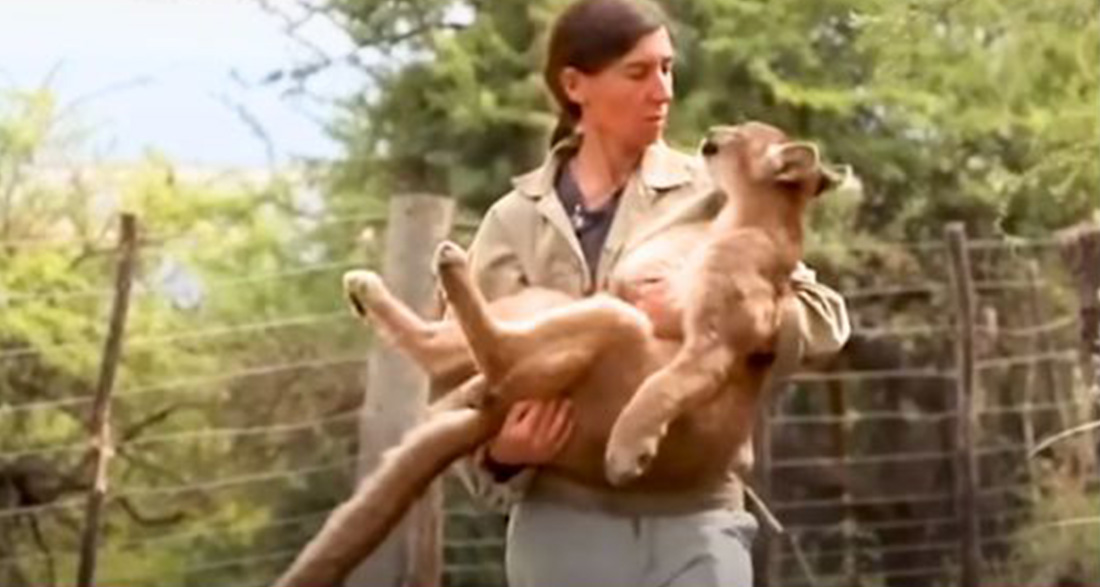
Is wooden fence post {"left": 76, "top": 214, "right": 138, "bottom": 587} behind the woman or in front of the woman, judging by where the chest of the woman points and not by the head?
behind

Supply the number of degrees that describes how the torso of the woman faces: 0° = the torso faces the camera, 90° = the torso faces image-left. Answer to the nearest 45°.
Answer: approximately 0°

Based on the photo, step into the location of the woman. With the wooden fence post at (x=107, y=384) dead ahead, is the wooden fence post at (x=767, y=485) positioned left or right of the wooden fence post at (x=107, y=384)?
right

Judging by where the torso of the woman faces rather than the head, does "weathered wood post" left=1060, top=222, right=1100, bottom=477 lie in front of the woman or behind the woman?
behind

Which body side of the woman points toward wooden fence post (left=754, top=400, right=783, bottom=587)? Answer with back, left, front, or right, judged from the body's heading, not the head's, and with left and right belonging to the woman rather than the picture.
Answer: back

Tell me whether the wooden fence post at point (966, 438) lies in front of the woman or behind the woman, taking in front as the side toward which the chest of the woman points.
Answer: behind

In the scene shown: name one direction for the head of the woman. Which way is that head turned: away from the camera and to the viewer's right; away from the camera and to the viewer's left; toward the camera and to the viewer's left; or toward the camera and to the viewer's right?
toward the camera and to the viewer's right

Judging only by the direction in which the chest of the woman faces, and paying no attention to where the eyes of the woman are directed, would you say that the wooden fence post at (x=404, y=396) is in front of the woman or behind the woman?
behind
